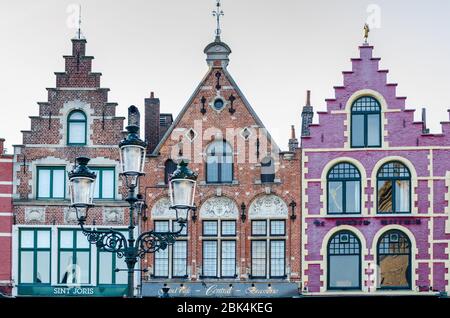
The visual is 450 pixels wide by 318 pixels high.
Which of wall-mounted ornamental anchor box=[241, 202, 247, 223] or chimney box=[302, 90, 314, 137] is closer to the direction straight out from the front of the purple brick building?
the wall-mounted ornamental anchor

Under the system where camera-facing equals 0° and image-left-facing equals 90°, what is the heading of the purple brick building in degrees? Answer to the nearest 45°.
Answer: approximately 0°

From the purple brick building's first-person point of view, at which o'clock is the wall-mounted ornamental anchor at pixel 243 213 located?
The wall-mounted ornamental anchor is roughly at 3 o'clock from the purple brick building.

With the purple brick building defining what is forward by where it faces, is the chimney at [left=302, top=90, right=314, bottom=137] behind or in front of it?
behind
